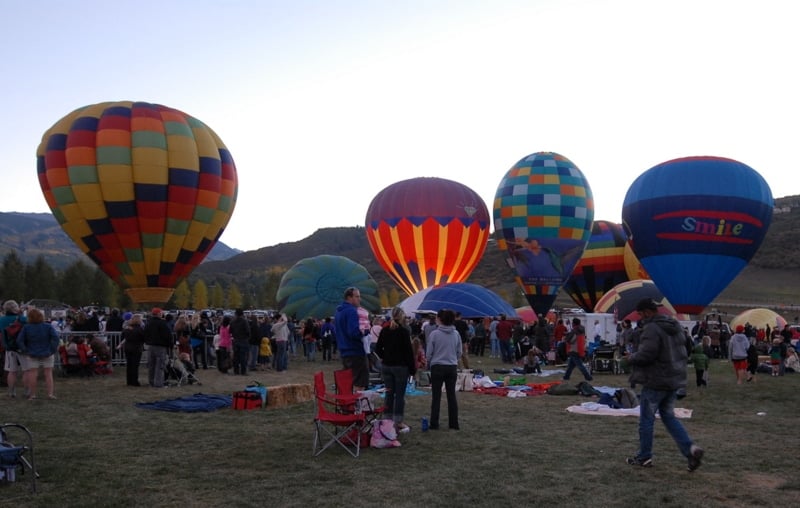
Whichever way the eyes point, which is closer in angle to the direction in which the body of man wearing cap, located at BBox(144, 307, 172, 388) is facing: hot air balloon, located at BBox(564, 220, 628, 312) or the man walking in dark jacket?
the hot air balloon

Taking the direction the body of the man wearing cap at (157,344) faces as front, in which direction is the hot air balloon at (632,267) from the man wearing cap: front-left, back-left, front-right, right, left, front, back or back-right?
front-right

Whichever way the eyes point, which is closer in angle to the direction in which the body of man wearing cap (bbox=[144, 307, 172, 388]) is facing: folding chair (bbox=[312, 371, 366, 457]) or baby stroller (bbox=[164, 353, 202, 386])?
the baby stroller

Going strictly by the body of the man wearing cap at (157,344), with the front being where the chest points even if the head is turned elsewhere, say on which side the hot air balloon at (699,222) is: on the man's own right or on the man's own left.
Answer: on the man's own right

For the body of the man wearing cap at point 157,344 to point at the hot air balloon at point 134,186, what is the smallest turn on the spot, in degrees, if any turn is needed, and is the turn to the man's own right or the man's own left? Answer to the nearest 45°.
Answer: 0° — they already face it

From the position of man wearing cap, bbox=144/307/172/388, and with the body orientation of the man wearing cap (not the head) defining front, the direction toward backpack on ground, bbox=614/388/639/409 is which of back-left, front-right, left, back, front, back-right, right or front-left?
back-right

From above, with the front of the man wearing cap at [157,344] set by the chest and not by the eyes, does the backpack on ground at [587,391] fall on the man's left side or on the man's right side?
on the man's right side

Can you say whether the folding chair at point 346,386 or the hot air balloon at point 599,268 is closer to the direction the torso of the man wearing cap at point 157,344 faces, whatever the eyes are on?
the hot air balloon

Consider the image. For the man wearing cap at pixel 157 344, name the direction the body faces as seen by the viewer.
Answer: away from the camera
